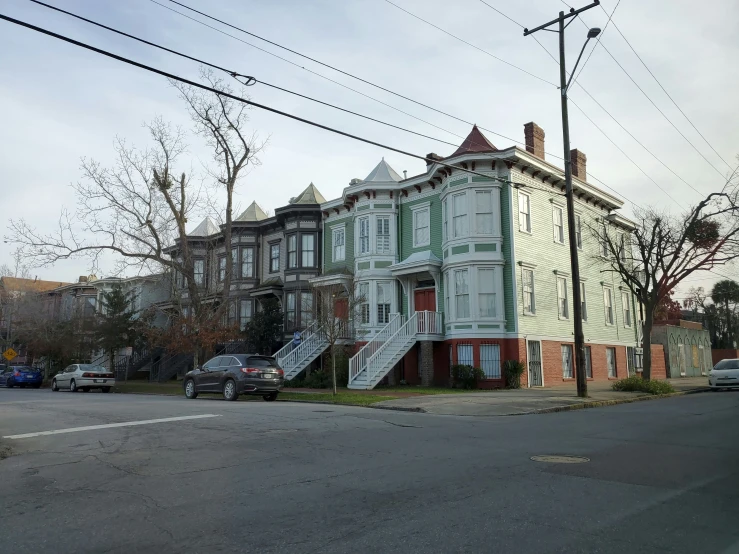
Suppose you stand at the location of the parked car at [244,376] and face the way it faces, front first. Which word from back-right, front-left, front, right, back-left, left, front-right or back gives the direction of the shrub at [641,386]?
back-right

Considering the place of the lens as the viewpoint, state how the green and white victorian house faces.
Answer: facing the viewer and to the left of the viewer

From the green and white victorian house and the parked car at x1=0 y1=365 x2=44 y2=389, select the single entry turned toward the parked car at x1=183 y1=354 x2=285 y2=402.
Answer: the green and white victorian house

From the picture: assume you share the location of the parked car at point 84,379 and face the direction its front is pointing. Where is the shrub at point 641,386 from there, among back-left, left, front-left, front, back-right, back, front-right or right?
back

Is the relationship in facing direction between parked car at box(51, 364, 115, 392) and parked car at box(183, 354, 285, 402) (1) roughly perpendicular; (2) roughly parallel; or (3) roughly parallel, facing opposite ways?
roughly parallel

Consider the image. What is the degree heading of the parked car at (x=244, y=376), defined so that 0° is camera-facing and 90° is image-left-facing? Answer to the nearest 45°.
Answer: approximately 135°

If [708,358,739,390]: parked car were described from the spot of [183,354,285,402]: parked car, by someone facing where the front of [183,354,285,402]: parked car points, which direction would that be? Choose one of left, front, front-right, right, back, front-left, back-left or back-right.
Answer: back-right

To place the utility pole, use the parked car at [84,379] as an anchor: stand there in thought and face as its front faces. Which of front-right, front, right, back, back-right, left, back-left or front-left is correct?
back

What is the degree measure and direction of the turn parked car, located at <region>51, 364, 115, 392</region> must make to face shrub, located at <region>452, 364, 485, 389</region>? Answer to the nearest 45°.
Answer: approximately 180°

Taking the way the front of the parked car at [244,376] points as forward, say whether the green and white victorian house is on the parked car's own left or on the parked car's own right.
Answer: on the parked car's own right

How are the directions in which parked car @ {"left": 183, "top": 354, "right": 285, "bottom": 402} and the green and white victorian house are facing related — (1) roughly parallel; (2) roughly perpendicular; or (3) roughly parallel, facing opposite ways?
roughly perpendicular

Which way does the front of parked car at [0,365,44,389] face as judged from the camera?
facing away from the viewer and to the left of the viewer

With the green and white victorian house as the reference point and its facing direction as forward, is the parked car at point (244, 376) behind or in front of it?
in front

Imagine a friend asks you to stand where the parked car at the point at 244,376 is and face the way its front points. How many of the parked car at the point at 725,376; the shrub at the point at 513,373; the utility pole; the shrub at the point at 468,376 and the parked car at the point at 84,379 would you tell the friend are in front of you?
1

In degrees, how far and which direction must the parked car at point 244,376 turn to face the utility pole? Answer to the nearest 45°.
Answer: approximately 135° to its right
